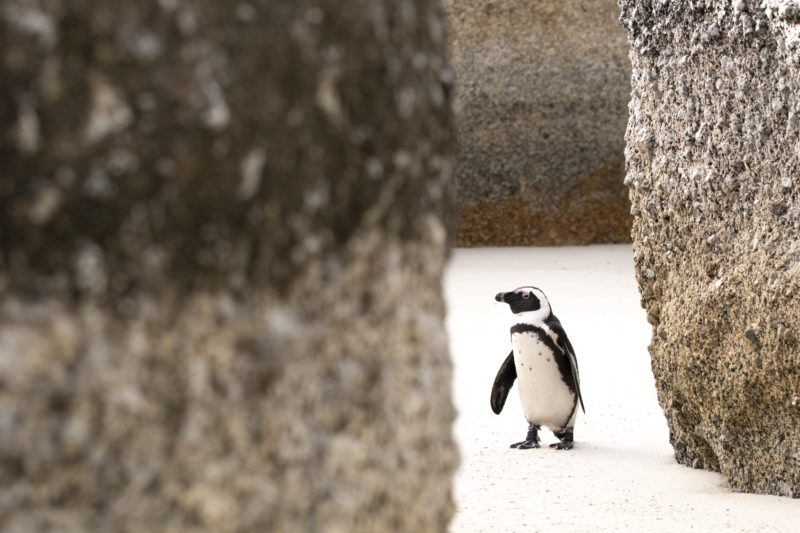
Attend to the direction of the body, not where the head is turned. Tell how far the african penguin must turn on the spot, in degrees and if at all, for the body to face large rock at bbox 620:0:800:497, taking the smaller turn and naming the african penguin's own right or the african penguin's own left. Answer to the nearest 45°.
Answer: approximately 90° to the african penguin's own left

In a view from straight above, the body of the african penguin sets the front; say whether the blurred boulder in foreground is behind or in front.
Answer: in front

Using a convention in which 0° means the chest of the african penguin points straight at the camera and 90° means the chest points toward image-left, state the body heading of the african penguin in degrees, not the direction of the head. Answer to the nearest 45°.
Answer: approximately 45°

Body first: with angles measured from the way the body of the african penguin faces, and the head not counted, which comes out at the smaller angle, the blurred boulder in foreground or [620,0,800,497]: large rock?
the blurred boulder in foreground
